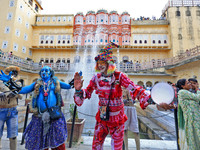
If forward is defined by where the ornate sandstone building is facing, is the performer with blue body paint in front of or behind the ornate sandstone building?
in front

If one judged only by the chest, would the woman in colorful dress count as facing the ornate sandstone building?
no

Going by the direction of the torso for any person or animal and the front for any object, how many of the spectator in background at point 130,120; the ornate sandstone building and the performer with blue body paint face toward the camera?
3

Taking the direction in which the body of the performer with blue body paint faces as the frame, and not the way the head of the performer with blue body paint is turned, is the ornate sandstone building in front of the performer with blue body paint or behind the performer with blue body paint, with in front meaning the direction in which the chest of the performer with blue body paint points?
behind

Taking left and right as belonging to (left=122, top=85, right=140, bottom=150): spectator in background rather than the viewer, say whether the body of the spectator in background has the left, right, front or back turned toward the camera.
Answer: front

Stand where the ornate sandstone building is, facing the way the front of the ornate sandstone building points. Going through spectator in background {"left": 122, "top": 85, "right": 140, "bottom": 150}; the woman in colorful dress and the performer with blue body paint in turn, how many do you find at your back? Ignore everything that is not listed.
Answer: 0

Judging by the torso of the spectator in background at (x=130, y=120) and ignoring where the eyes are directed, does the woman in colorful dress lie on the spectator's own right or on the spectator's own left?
on the spectator's own left

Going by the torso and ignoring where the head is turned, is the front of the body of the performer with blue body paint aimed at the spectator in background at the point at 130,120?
no

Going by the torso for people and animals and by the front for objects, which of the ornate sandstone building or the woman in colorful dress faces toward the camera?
the ornate sandstone building

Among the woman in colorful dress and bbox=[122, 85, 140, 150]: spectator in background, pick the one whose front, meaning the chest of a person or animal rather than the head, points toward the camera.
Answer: the spectator in background

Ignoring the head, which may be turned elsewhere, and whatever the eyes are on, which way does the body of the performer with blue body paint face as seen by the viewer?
toward the camera

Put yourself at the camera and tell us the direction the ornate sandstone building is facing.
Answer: facing the viewer
